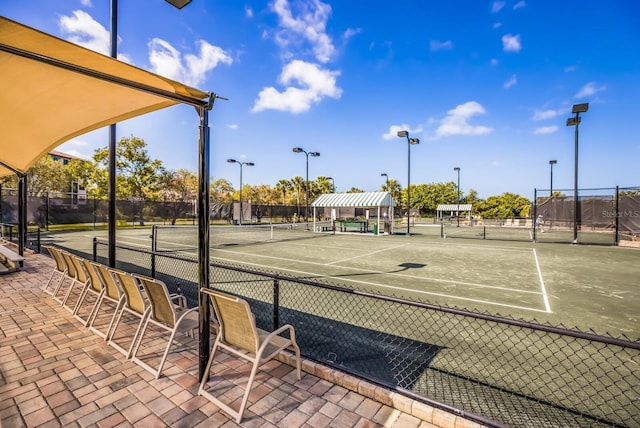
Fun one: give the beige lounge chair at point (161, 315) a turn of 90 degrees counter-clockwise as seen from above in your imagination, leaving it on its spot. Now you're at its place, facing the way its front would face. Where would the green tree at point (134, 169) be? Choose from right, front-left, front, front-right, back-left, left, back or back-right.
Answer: front-right

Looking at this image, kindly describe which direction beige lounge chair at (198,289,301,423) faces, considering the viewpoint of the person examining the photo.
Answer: facing away from the viewer and to the right of the viewer

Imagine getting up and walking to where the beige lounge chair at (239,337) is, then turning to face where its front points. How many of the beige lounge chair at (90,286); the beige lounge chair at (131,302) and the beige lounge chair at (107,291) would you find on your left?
3

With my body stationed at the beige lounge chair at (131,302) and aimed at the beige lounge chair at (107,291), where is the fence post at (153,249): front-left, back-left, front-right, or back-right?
front-right

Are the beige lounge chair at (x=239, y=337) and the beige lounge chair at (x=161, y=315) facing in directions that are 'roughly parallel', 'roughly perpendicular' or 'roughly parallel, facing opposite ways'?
roughly parallel

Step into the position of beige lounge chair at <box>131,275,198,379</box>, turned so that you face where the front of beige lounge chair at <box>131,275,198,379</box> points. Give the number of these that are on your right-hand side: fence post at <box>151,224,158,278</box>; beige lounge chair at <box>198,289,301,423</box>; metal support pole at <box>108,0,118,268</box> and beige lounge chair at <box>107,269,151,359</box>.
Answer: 1

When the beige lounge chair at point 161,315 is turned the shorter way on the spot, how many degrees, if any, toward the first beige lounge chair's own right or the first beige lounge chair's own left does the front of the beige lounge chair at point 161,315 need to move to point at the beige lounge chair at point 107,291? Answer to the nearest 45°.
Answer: approximately 90° to the first beige lounge chair's own left

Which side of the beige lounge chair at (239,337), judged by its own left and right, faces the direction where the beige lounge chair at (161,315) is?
left

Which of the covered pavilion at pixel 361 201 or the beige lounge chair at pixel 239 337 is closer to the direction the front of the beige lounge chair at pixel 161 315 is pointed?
the covered pavilion

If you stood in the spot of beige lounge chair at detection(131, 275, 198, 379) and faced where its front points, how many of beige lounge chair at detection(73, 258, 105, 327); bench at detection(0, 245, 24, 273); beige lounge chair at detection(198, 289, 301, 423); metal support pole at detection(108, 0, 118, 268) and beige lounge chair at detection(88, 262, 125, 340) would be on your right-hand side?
1

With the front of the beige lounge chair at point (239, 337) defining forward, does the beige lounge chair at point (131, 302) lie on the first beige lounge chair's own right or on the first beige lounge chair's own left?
on the first beige lounge chair's own left

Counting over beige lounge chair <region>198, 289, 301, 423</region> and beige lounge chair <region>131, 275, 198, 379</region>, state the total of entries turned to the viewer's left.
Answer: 0

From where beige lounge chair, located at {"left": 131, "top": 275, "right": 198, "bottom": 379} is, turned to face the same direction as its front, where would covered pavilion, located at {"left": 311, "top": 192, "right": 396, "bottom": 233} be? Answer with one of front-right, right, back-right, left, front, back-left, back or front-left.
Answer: front

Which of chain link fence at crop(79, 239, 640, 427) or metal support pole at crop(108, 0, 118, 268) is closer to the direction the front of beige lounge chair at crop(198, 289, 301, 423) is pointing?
the chain link fence

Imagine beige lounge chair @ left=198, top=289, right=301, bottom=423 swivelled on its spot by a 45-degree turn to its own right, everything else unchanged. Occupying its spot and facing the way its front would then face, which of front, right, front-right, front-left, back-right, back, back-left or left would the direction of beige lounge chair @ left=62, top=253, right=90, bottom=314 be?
back-left

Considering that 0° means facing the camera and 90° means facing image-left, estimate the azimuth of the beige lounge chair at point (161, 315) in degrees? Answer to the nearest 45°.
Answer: approximately 225°
